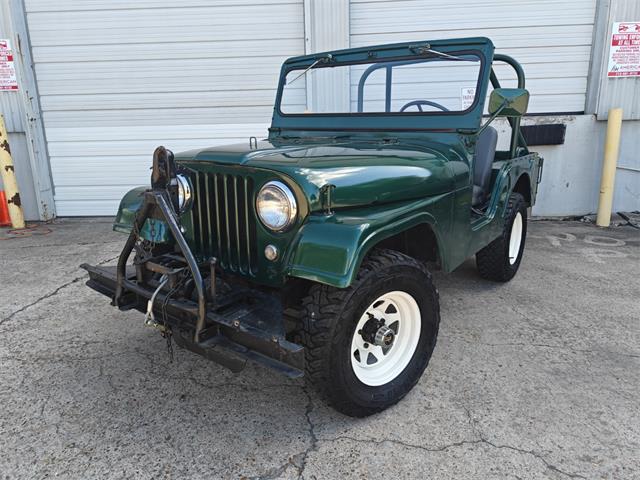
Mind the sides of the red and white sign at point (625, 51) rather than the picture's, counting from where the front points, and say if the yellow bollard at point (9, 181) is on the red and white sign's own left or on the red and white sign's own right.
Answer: on the red and white sign's own right

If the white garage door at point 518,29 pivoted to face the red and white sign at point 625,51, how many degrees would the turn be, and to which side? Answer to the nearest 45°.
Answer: approximately 90° to its left

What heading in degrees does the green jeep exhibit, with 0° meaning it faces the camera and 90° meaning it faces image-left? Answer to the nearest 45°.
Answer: approximately 45°

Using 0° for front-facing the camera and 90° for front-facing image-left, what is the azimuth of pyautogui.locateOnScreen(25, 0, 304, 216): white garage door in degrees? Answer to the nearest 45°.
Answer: approximately 0°

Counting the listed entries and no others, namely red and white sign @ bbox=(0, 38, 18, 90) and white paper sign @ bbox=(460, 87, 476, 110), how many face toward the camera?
2

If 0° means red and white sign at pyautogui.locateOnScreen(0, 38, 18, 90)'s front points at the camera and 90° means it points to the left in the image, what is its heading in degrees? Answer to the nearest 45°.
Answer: approximately 0°

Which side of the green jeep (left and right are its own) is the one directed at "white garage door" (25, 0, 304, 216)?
right

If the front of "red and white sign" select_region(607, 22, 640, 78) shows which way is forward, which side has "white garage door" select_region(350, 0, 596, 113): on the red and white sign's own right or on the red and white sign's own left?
on the red and white sign's own right

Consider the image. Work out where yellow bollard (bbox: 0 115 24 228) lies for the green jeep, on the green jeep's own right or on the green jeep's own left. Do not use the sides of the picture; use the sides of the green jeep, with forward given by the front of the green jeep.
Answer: on the green jeep's own right
